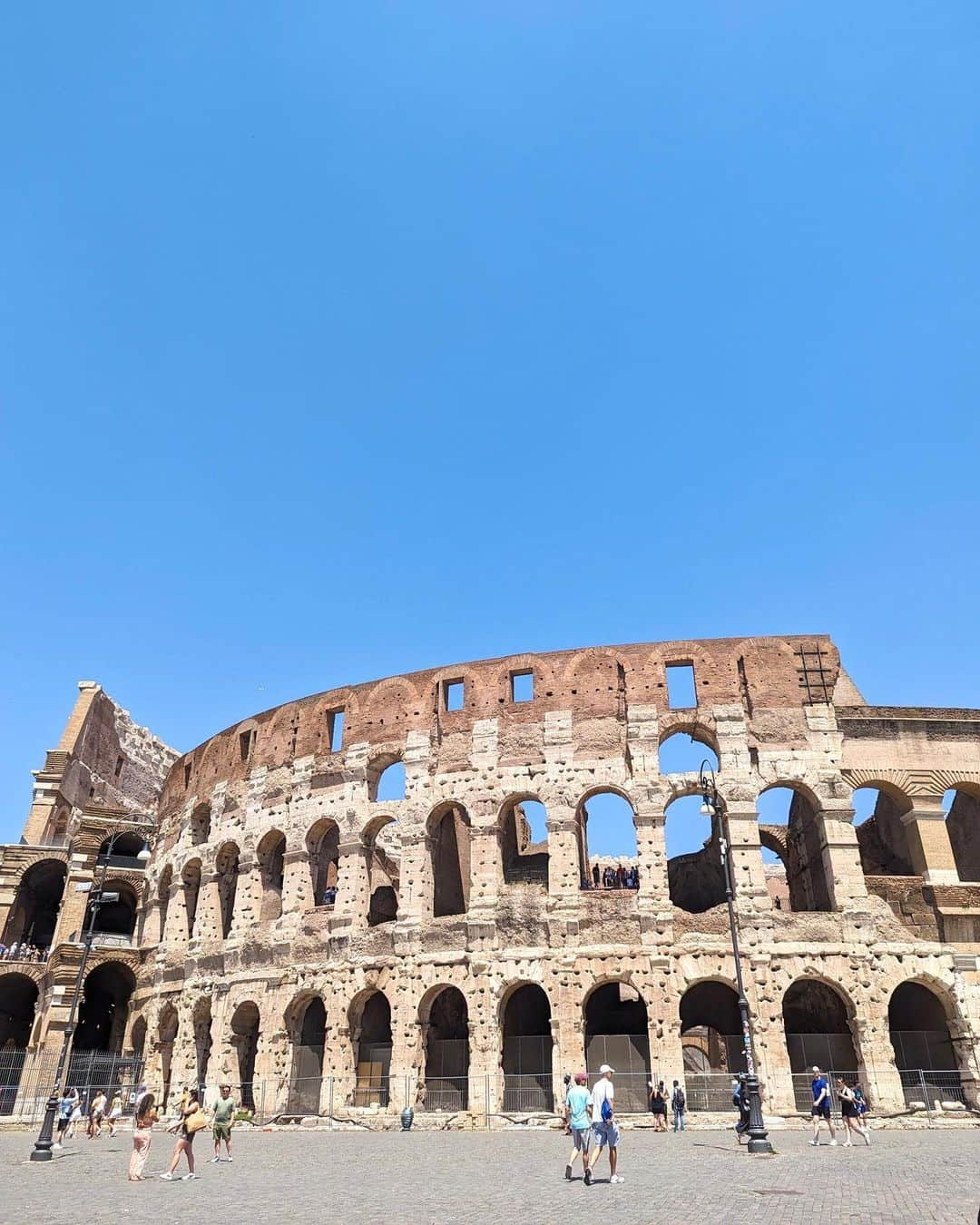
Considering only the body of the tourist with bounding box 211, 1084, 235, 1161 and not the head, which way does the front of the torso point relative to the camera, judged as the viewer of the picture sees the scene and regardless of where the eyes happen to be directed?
toward the camera

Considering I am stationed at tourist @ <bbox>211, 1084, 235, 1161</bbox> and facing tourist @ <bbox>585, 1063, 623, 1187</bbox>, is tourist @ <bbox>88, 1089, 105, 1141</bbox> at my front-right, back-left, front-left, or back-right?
back-left

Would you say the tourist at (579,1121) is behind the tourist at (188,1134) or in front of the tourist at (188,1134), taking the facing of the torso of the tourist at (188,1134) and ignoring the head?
behind

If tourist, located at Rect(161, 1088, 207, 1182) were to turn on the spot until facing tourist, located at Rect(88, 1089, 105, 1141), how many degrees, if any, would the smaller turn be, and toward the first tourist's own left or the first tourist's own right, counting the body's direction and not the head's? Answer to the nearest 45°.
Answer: approximately 90° to the first tourist's own right

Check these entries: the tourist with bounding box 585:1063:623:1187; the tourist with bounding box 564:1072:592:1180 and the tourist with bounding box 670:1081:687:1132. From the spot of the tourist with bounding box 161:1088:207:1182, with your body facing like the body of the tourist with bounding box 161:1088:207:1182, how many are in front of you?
0

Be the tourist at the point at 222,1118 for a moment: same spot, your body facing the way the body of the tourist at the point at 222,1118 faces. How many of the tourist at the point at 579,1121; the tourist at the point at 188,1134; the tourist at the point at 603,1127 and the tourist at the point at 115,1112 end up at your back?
1

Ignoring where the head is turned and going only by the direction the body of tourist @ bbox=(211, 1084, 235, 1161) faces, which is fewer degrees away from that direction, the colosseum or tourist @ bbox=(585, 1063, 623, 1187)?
the tourist

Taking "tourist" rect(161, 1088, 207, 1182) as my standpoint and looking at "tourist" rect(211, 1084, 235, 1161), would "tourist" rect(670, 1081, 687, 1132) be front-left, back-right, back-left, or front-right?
front-right

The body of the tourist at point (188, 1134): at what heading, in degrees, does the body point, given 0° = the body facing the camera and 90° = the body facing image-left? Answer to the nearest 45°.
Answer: approximately 90°

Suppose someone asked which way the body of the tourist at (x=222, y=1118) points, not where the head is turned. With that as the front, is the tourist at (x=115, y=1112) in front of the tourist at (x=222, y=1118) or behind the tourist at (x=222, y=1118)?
behind

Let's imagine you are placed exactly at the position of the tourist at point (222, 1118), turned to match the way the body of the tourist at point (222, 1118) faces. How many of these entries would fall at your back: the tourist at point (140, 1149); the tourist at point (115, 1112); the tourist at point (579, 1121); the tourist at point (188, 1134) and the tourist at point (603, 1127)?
1

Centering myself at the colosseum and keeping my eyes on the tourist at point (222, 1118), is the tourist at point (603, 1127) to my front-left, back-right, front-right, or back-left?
front-left
